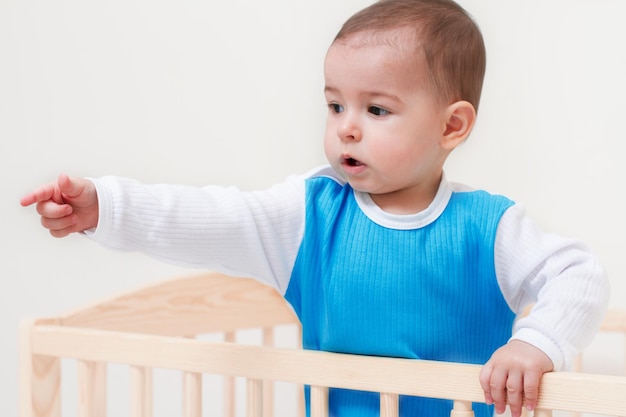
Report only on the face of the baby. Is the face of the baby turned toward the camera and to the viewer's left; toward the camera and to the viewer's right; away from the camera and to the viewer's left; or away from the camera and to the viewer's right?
toward the camera and to the viewer's left

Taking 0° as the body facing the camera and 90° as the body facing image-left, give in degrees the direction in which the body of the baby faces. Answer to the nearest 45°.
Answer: approximately 0°
